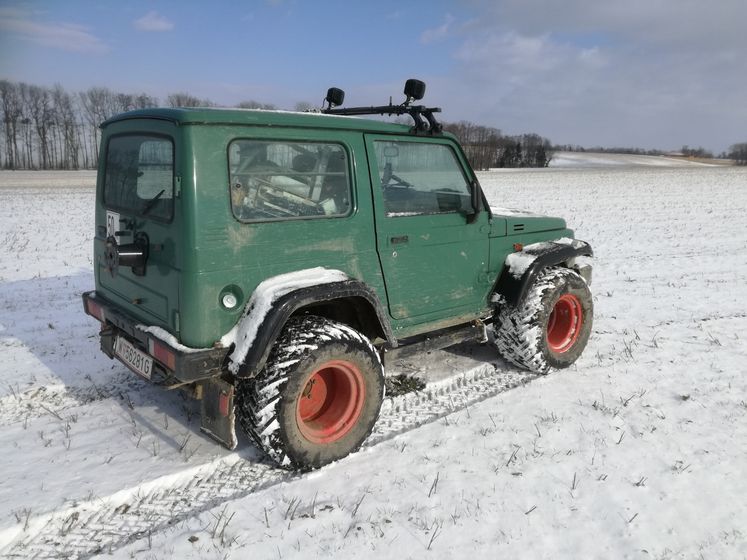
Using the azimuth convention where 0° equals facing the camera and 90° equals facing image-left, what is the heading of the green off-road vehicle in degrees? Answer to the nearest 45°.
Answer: approximately 225°
